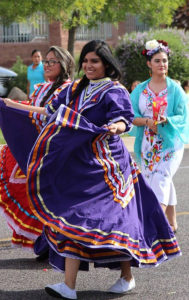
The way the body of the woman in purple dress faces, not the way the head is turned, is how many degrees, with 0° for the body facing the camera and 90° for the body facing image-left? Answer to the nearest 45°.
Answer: approximately 45°

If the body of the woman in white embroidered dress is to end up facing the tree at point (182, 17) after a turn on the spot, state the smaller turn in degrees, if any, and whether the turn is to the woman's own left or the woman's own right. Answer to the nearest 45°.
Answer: approximately 180°

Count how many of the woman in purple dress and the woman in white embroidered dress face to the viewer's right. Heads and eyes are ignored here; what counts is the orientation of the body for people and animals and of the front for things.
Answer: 0

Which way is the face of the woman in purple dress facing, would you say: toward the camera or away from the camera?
toward the camera

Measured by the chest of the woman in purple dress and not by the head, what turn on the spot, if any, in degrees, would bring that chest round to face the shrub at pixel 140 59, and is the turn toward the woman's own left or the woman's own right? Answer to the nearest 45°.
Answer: approximately 135° to the woman's own right

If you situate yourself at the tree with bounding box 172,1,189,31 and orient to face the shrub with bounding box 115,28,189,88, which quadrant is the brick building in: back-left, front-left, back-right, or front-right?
front-right

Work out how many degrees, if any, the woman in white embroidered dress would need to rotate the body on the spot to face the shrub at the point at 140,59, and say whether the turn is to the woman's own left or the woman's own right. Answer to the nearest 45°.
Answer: approximately 180°

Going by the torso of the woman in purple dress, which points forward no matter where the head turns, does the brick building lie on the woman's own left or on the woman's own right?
on the woman's own right

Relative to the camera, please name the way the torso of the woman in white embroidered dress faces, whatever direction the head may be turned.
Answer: toward the camera

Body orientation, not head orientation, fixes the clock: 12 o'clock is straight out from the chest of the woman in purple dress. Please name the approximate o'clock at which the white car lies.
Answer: The white car is roughly at 4 o'clock from the woman in purple dress.

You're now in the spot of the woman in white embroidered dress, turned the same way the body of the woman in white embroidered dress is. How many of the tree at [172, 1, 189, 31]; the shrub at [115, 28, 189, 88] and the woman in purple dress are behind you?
2
